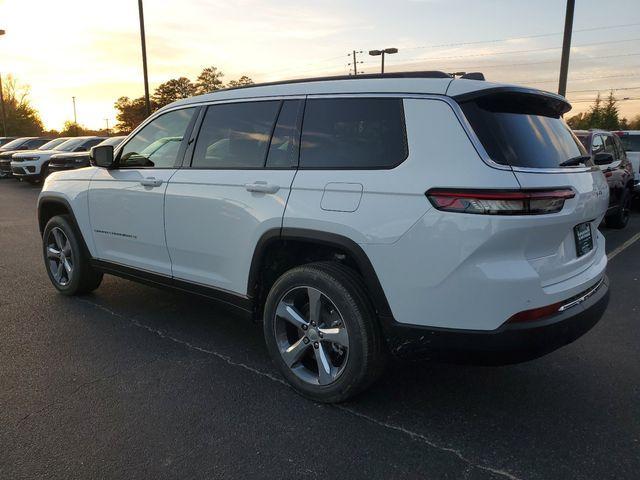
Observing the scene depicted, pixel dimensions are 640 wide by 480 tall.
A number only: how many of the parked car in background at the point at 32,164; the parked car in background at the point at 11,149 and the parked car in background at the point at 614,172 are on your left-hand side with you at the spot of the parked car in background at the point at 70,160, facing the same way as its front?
1

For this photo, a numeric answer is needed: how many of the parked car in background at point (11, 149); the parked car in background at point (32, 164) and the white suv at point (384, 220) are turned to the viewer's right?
0

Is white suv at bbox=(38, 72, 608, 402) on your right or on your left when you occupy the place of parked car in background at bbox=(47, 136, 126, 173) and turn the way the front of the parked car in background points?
on your left

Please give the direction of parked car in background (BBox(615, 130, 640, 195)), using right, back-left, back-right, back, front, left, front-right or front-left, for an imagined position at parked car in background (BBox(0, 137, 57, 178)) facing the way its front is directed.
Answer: left

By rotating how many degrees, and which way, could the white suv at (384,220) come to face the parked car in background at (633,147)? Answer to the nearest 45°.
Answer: approximately 90° to its right

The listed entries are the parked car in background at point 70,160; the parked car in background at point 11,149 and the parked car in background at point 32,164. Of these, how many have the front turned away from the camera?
0

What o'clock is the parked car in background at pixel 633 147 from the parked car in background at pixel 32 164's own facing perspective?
the parked car in background at pixel 633 147 is roughly at 9 o'clock from the parked car in background at pixel 32 164.

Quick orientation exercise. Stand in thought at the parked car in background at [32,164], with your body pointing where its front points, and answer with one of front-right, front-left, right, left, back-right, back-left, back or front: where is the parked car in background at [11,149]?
back-right

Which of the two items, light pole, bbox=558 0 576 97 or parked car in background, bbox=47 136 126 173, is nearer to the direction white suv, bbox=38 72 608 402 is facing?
the parked car in background

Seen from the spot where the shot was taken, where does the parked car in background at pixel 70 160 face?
facing the viewer and to the left of the viewer

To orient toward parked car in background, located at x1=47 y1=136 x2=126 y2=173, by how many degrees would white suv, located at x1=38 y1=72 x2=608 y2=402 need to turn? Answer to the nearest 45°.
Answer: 0° — it already faces it

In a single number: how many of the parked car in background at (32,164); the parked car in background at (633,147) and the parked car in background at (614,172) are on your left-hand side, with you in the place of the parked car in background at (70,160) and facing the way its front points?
2

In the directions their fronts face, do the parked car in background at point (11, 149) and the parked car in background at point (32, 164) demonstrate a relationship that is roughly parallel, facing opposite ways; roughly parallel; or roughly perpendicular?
roughly parallel

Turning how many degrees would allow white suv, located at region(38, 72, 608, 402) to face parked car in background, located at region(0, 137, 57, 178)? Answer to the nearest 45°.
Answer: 0° — it already faces it

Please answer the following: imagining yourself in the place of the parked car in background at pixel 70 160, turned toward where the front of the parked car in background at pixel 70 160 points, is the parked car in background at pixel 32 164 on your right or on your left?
on your right

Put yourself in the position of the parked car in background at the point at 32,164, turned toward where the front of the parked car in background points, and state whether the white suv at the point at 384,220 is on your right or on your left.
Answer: on your left
